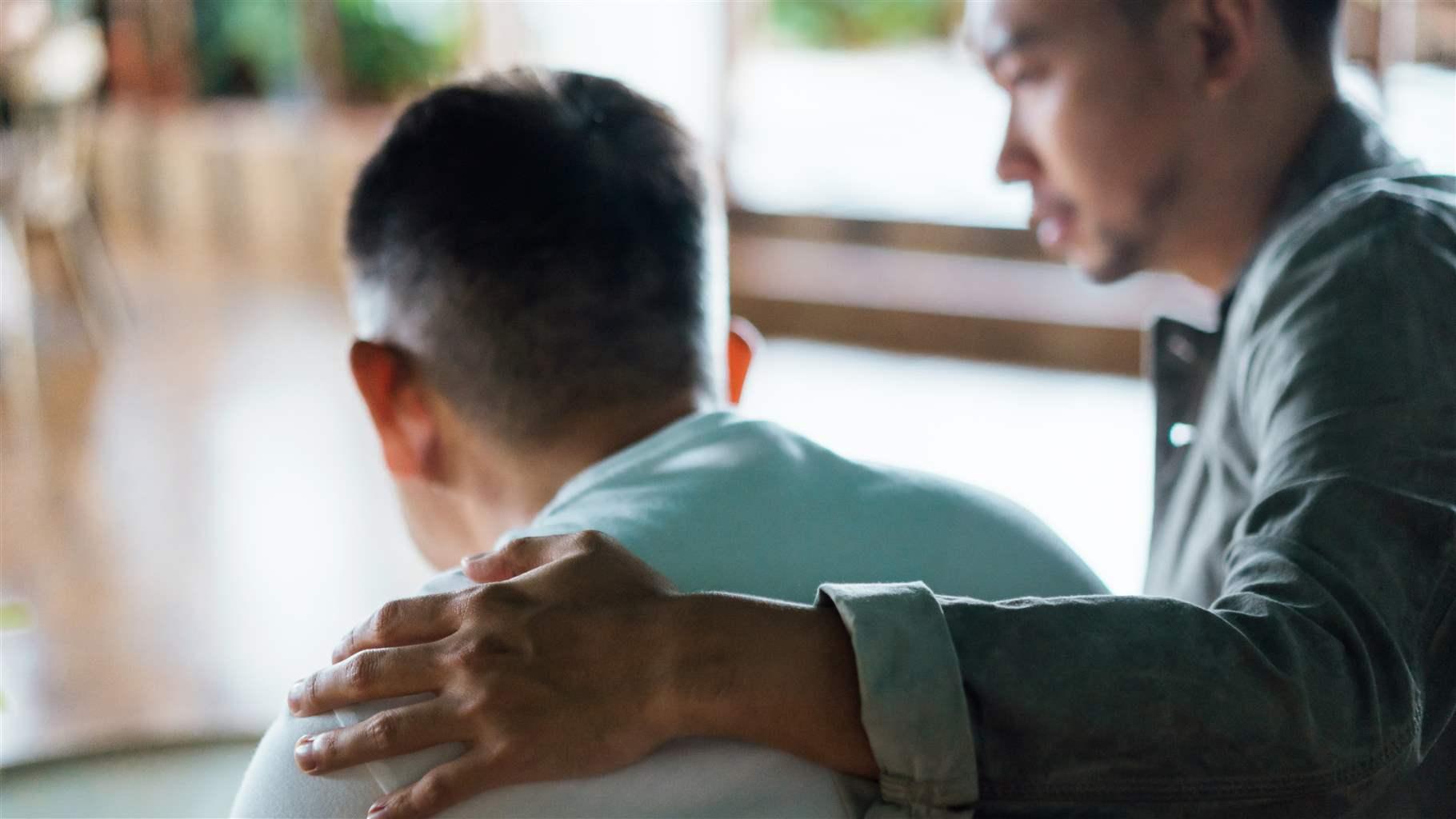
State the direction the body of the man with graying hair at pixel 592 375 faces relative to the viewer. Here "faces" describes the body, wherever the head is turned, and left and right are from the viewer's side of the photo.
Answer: facing away from the viewer and to the left of the viewer

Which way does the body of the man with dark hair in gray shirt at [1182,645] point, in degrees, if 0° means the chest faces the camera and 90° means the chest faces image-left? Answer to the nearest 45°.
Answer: approximately 90°

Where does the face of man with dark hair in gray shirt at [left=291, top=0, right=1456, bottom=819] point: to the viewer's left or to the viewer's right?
to the viewer's left

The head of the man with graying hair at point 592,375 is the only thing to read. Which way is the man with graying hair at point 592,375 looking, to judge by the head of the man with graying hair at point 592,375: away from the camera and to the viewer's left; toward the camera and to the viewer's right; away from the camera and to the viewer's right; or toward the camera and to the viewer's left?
away from the camera and to the viewer's left
